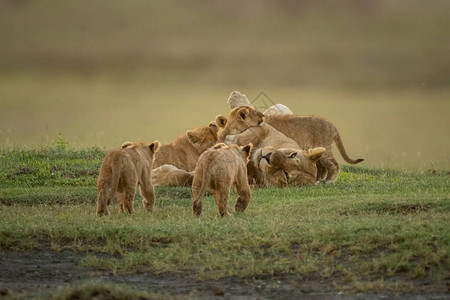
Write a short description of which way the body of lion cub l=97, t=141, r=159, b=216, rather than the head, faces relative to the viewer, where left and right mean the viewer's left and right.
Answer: facing away from the viewer and to the right of the viewer

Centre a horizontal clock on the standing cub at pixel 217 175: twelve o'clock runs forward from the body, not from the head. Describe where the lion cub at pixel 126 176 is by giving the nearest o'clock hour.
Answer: The lion cub is roughly at 8 o'clock from the standing cub.

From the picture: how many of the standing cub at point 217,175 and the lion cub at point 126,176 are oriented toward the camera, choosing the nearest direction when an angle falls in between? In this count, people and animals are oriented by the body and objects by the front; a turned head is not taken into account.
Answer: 0

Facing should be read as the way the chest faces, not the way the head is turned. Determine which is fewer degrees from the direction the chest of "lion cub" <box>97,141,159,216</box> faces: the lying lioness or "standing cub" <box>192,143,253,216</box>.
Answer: the lying lioness

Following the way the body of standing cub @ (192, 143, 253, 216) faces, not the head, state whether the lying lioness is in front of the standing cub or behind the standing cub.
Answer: in front

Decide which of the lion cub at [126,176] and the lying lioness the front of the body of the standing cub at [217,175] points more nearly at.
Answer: the lying lioness

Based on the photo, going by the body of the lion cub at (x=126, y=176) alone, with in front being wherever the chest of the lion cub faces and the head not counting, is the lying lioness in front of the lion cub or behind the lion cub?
in front

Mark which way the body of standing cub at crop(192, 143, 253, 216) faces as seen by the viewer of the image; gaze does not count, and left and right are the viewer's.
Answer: facing away from the viewer and to the right of the viewer

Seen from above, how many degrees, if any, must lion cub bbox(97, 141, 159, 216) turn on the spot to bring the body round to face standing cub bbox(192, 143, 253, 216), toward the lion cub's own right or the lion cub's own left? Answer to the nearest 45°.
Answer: approximately 90° to the lion cub's own right
